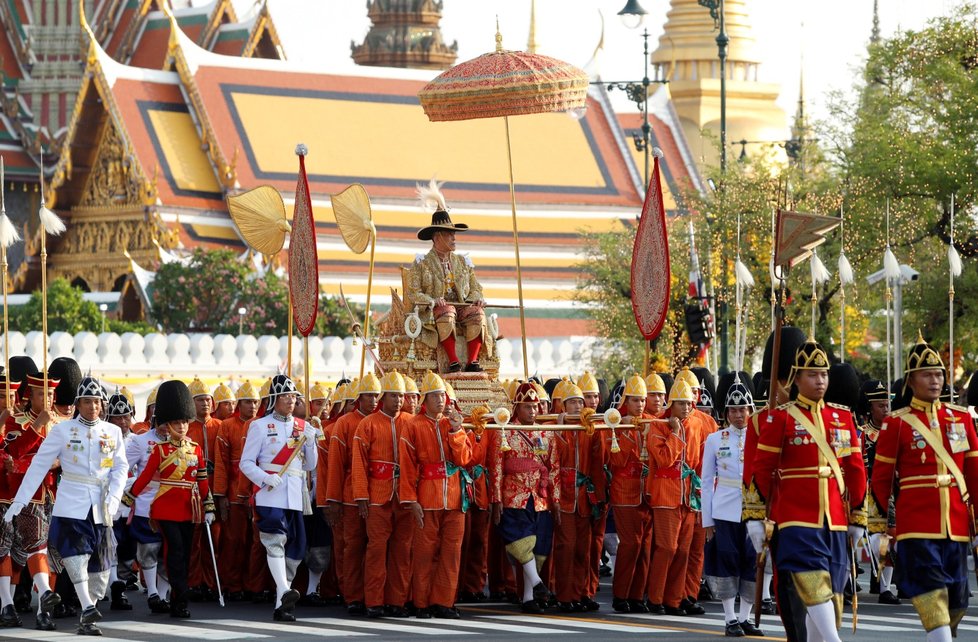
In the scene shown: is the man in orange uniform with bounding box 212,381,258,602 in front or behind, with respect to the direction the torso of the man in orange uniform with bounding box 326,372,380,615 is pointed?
behind

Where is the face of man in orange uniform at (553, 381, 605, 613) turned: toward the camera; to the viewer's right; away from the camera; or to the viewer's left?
toward the camera

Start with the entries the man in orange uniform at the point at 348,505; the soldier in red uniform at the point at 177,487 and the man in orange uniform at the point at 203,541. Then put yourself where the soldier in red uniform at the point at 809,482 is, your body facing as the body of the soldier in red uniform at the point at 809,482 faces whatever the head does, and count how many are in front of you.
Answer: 0

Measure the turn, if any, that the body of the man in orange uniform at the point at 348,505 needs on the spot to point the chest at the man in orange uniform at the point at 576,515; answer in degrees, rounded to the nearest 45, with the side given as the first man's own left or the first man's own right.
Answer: approximately 45° to the first man's own left

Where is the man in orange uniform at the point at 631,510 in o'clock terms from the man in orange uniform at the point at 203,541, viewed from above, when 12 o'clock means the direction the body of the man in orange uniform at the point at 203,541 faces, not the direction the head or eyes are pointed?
the man in orange uniform at the point at 631,510 is roughly at 10 o'clock from the man in orange uniform at the point at 203,541.

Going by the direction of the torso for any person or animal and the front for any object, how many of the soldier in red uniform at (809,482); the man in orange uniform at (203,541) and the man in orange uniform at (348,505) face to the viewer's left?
0

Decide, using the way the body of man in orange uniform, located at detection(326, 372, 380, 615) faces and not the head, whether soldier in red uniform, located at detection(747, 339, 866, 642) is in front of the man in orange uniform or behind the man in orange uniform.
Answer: in front

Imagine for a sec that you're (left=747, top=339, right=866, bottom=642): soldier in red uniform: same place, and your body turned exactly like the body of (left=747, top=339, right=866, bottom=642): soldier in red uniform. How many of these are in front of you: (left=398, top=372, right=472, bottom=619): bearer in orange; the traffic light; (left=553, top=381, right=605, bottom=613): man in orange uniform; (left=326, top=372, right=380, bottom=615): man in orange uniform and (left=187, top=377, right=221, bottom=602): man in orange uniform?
0

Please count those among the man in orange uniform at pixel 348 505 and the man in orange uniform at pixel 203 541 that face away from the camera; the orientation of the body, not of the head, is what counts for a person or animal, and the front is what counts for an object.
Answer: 0

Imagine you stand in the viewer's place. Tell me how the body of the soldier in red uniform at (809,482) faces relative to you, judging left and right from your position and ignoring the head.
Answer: facing the viewer and to the right of the viewer

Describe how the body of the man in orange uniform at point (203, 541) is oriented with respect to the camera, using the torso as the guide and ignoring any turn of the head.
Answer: toward the camera

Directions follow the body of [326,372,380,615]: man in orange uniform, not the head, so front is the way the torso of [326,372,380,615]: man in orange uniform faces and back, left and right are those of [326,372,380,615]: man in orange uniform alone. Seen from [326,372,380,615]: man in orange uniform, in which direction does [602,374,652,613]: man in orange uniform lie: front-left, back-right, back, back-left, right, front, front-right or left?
front-left

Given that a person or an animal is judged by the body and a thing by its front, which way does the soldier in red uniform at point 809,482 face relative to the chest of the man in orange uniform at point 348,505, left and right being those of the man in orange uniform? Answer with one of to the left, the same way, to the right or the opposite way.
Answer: the same way
